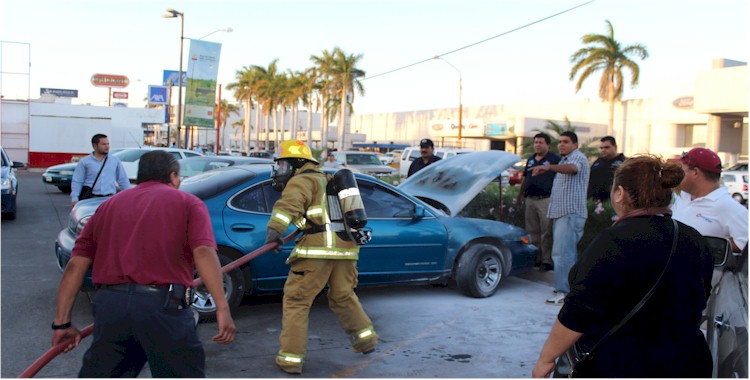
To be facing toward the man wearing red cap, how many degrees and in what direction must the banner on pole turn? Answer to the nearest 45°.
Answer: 0° — it already faces them

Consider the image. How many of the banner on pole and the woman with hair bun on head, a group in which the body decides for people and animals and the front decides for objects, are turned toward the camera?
1

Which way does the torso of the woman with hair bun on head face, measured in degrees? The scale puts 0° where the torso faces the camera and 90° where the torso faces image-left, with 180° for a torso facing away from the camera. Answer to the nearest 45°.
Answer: approximately 135°

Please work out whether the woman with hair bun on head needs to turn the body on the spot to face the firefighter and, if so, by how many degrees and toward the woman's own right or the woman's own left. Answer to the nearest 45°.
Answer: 0° — they already face them

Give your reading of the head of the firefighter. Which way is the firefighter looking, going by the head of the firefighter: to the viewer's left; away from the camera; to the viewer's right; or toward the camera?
to the viewer's left

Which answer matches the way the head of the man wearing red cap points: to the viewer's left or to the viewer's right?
to the viewer's left

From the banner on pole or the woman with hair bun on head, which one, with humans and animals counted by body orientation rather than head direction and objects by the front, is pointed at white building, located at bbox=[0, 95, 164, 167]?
the woman with hair bun on head
